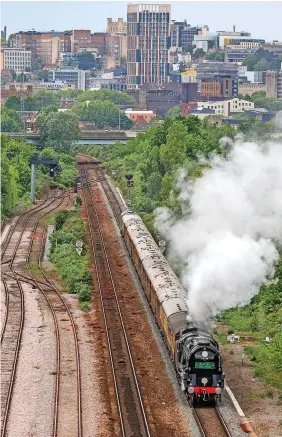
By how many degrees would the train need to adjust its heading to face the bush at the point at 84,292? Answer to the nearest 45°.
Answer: approximately 180°

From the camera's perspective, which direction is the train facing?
toward the camera
